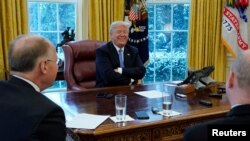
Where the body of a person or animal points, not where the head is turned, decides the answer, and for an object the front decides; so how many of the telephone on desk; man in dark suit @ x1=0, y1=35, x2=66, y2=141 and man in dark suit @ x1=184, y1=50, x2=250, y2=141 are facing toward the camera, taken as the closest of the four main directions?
0

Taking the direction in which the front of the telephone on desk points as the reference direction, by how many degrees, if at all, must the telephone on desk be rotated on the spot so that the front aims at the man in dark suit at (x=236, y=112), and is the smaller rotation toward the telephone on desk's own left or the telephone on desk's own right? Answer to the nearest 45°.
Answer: approximately 135° to the telephone on desk's own left

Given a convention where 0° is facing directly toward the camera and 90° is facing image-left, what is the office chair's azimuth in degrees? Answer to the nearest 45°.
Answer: approximately 315°

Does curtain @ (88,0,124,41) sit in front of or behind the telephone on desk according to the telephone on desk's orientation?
in front

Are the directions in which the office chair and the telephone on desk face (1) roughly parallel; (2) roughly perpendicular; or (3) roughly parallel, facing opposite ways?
roughly parallel, facing opposite ways

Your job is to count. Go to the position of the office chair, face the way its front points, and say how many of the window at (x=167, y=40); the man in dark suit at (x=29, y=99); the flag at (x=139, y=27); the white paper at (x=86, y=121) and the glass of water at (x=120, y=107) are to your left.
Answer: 2

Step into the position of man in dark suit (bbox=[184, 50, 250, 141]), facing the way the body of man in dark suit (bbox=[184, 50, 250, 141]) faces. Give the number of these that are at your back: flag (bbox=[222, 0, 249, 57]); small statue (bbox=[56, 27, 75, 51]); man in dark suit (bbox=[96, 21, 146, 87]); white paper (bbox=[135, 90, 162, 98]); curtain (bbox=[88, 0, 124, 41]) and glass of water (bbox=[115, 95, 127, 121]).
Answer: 0

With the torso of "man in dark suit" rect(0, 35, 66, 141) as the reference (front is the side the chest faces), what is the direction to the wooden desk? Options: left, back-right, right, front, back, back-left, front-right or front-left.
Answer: front

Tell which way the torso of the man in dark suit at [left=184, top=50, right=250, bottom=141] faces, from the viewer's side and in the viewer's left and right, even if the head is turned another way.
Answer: facing away from the viewer and to the left of the viewer

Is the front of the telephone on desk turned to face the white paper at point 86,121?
no

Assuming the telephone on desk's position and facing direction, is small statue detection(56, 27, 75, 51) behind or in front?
in front

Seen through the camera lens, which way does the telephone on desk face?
facing away from the viewer and to the left of the viewer

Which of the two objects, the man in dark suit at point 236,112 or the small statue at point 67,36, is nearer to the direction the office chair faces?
the man in dark suit

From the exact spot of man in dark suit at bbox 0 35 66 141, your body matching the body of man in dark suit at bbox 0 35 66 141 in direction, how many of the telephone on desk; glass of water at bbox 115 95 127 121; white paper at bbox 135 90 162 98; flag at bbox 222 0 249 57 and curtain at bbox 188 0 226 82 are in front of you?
5

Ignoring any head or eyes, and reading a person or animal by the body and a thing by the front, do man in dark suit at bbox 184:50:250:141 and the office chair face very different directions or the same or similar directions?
very different directions

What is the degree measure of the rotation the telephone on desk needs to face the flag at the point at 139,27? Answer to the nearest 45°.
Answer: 0° — it already faces it

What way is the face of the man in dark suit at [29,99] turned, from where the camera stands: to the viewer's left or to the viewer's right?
to the viewer's right

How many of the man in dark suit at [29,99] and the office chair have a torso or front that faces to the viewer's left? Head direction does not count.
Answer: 0

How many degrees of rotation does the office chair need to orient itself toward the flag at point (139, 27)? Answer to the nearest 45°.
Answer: approximately 90° to its left

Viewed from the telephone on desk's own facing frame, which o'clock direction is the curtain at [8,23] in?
The curtain is roughly at 11 o'clock from the telephone on desk.

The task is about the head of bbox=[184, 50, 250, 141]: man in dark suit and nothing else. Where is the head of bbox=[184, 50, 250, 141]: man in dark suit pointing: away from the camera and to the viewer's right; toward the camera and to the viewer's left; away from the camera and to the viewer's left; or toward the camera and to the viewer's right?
away from the camera and to the viewer's left

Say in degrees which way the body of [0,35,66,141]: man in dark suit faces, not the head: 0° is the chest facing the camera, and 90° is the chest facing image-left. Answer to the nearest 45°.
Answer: approximately 225°

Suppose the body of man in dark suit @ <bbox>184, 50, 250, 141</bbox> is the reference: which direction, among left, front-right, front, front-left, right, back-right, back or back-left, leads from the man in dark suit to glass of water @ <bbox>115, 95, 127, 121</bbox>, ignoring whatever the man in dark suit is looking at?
front
